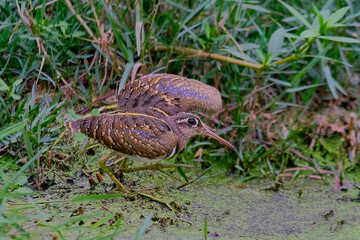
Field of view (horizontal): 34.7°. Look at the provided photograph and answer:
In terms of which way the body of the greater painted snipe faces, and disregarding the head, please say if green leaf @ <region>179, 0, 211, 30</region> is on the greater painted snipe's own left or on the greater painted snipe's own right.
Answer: on the greater painted snipe's own left

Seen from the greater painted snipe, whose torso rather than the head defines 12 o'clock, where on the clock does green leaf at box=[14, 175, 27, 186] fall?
The green leaf is roughly at 5 o'clock from the greater painted snipe.

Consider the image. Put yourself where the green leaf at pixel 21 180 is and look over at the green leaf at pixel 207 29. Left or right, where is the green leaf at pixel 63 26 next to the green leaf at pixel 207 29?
left

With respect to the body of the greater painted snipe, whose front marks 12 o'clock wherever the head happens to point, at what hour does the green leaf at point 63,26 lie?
The green leaf is roughly at 8 o'clock from the greater painted snipe.

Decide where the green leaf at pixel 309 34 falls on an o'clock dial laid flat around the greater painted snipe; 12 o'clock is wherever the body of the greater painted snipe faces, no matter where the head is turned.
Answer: The green leaf is roughly at 11 o'clock from the greater painted snipe.

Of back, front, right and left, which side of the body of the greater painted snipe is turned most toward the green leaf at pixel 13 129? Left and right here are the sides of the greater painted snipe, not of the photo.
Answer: back
